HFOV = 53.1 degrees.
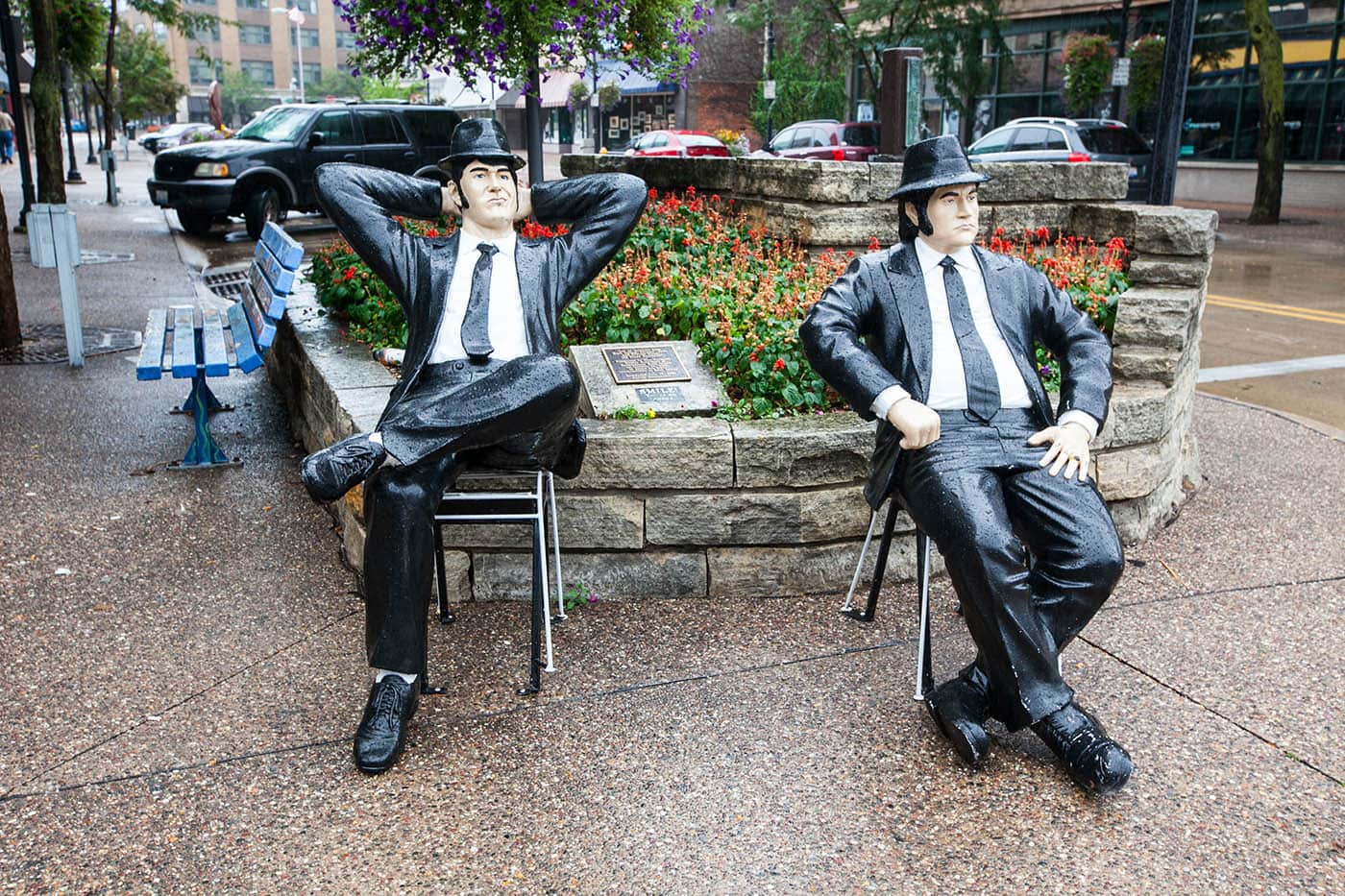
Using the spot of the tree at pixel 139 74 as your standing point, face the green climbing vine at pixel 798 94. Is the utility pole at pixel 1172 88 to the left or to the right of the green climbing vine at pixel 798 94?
right

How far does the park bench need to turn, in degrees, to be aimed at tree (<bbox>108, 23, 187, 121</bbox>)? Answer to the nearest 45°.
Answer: approximately 90° to its right

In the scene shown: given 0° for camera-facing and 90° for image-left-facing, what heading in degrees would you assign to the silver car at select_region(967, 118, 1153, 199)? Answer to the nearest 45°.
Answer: approximately 135°

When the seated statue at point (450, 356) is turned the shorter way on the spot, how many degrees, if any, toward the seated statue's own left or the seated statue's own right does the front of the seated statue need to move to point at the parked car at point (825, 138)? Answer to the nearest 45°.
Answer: approximately 180°

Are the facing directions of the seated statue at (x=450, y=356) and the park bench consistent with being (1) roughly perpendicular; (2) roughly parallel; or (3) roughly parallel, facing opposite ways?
roughly perpendicular

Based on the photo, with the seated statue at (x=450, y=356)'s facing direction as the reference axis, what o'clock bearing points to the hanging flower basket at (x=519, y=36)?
The hanging flower basket is roughly at 6 o'clock from the seated statue.

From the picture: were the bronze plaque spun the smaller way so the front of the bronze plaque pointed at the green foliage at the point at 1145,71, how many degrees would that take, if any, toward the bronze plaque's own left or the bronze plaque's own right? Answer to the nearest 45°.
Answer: approximately 135° to the bronze plaque's own left

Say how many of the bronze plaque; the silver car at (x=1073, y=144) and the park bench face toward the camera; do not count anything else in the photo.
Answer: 1

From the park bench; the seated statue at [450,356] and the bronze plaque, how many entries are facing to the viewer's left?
1

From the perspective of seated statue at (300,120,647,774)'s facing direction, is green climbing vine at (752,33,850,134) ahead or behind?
behind

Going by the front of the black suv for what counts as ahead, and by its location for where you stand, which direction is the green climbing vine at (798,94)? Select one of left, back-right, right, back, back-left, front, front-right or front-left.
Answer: back

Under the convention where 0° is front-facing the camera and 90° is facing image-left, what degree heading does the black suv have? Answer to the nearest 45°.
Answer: approximately 45°

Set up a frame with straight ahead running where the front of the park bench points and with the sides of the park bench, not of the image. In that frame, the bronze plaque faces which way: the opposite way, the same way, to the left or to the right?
to the left

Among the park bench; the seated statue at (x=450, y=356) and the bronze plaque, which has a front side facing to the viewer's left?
the park bench

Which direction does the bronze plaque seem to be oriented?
toward the camera

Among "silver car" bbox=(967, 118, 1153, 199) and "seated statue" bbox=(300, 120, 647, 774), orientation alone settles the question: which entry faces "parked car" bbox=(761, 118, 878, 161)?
the silver car

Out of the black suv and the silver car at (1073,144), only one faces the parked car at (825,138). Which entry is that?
the silver car

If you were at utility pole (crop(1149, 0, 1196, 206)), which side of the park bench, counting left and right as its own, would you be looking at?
back
